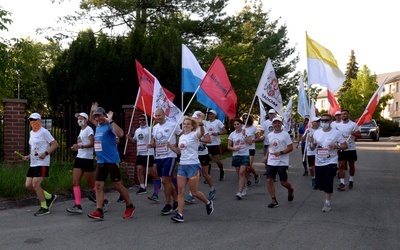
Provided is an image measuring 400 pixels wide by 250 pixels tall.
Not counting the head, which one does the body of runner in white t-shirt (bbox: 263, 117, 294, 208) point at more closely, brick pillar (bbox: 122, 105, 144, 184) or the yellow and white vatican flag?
the brick pillar

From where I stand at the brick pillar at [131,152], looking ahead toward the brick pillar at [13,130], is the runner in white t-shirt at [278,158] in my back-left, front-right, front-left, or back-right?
back-left

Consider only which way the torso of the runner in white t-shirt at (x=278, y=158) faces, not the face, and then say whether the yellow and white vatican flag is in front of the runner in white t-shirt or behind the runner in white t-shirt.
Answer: behind

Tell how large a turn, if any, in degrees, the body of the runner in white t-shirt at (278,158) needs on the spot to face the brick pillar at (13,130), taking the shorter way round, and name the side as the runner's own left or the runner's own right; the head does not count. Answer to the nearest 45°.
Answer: approximately 45° to the runner's own right

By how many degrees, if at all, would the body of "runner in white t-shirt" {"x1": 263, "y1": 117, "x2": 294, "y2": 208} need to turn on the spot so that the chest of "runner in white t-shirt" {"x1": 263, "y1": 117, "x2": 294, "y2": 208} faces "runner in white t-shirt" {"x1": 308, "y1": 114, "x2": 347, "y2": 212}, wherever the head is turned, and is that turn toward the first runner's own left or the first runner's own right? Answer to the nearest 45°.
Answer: approximately 135° to the first runner's own left

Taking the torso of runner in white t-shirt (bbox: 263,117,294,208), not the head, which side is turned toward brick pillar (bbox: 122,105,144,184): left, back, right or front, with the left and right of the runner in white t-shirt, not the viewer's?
right

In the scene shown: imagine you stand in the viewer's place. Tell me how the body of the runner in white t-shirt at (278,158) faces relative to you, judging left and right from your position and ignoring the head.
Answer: facing the viewer and to the left of the viewer
